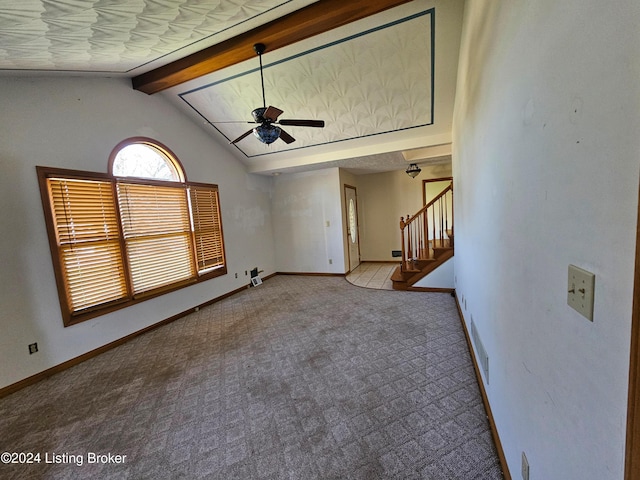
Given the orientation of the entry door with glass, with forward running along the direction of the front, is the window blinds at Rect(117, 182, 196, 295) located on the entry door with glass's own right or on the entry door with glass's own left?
on the entry door with glass's own right

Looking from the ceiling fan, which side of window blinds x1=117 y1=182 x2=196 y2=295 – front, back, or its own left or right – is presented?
front

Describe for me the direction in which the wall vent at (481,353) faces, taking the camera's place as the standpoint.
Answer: facing to the left of the viewer

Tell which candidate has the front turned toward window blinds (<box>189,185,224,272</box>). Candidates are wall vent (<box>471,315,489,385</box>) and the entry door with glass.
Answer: the wall vent

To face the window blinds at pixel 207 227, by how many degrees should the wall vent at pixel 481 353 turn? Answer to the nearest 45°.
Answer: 0° — it already faces it

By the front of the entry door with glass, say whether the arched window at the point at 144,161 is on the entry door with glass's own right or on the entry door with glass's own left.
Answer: on the entry door with glass's own right

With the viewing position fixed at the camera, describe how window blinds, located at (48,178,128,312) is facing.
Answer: facing the viewer and to the right of the viewer
